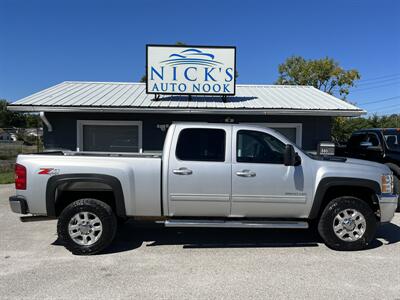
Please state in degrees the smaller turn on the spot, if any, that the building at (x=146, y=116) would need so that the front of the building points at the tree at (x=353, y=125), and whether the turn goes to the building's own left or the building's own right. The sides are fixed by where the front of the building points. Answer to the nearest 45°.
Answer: approximately 135° to the building's own left

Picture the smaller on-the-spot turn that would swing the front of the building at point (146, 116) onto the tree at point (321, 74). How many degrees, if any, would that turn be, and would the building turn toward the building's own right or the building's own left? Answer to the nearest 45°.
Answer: approximately 135° to the building's own left

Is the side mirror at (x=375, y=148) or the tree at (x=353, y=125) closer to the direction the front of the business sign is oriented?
the side mirror

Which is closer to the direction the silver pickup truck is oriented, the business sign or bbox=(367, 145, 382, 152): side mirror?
the side mirror

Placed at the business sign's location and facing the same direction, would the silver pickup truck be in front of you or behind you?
in front

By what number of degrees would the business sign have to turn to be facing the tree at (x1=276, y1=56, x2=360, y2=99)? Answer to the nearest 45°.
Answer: approximately 135° to its left

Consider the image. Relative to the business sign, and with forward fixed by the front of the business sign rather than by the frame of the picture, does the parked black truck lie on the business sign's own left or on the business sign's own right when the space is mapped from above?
on the business sign's own left

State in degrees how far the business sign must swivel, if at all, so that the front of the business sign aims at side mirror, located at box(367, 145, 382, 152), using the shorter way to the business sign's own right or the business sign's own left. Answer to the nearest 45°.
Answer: approximately 90° to the business sign's own left

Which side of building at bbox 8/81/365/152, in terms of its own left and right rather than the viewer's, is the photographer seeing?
front

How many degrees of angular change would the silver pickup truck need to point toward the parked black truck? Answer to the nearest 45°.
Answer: approximately 45° to its left

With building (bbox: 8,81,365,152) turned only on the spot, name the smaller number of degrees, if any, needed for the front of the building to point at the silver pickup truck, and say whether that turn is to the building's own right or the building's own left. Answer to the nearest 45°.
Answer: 0° — it already faces it

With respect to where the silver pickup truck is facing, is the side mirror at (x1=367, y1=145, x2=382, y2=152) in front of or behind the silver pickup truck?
in front

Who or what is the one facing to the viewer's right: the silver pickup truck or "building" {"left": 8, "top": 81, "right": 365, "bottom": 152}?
the silver pickup truck

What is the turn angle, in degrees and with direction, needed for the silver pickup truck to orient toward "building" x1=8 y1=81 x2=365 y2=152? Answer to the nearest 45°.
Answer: approximately 90° to its left

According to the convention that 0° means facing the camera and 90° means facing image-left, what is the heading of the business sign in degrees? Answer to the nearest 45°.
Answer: approximately 0°

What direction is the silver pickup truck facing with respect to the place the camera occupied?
facing to the right of the viewer
